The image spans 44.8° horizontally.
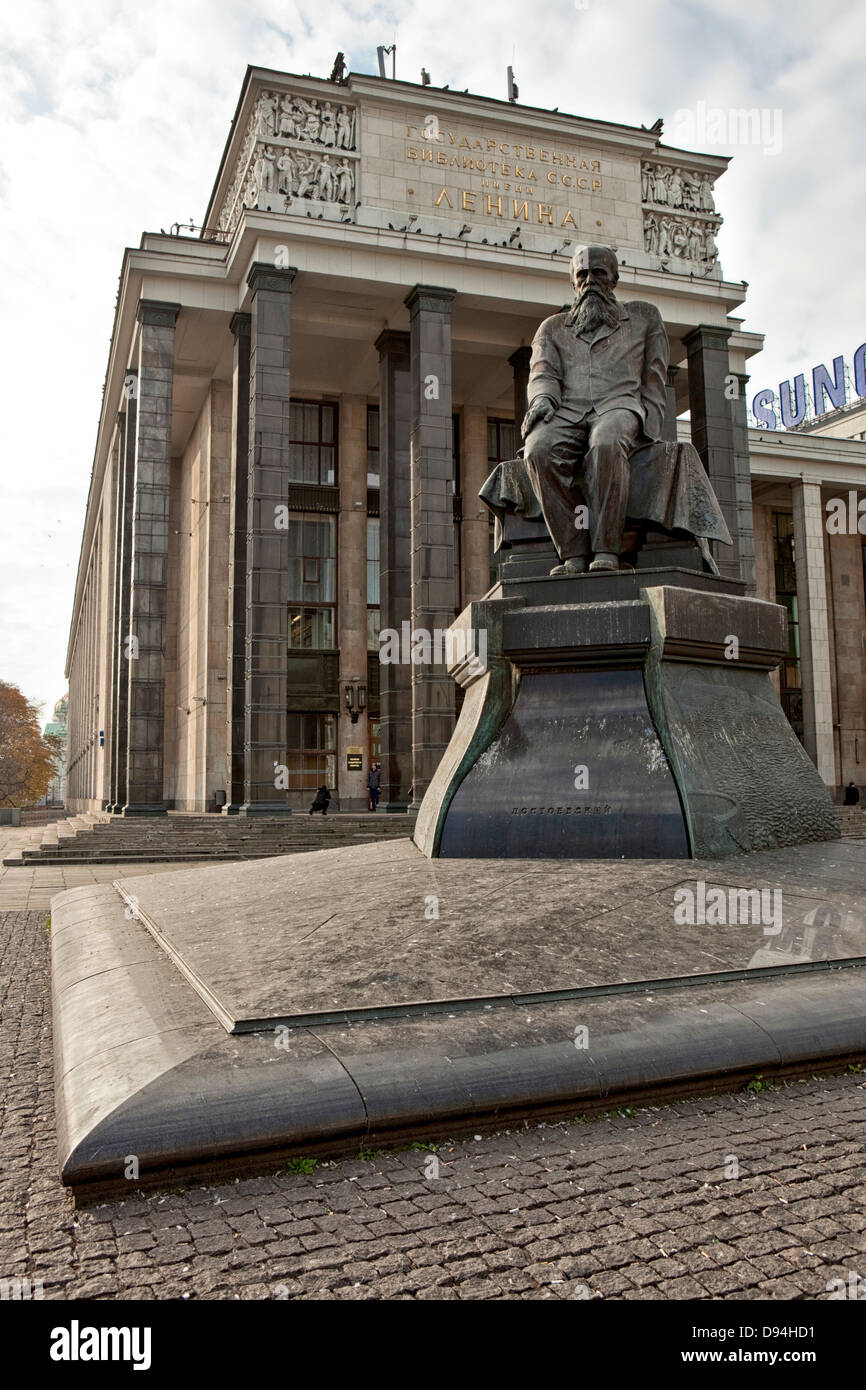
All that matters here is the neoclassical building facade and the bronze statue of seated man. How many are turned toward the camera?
2

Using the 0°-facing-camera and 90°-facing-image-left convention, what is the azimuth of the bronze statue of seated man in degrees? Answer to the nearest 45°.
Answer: approximately 0°

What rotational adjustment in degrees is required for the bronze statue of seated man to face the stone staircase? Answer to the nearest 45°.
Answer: approximately 135° to its right

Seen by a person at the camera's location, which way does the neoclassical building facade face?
facing the viewer

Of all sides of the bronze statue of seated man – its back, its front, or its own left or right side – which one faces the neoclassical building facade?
back

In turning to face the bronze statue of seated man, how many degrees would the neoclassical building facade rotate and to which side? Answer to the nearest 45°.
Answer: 0° — it already faces it
